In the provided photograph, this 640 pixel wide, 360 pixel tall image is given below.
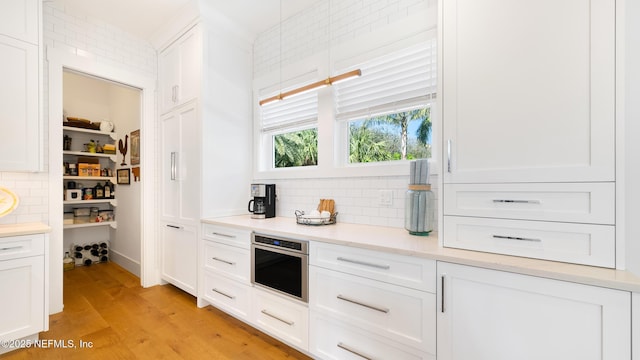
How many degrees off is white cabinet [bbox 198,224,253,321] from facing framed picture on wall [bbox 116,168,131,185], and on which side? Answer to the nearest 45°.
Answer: approximately 90° to its right

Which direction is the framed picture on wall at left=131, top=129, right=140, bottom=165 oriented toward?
to the viewer's left

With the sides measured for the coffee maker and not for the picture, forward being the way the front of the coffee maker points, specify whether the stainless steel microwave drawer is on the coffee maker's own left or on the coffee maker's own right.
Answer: on the coffee maker's own left

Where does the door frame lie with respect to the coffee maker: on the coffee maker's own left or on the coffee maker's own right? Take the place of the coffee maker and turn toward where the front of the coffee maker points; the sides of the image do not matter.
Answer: on the coffee maker's own right

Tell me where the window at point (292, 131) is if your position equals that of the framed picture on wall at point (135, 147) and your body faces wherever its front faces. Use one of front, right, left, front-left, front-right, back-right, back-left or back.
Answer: back-left

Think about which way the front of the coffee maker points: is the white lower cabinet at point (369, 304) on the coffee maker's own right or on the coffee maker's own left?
on the coffee maker's own left

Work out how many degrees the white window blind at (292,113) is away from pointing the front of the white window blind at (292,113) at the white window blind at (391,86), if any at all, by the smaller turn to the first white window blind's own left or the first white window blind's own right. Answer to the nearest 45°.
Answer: approximately 90° to the first white window blind's own left

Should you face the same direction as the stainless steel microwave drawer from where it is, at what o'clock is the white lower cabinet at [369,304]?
The white lower cabinet is roughly at 9 o'clock from the stainless steel microwave drawer.

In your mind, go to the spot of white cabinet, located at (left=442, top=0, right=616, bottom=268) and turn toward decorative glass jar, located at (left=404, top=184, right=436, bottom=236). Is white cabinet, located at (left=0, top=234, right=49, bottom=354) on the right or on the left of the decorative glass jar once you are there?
left
